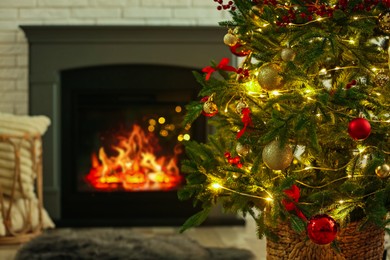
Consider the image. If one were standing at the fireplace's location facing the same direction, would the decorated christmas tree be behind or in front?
in front

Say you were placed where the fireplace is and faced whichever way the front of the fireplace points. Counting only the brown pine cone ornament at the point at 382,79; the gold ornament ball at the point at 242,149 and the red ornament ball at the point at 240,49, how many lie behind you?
0

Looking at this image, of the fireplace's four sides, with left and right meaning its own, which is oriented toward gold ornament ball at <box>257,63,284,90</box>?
front

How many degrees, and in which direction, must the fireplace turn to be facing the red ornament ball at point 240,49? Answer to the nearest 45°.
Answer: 0° — it already faces it

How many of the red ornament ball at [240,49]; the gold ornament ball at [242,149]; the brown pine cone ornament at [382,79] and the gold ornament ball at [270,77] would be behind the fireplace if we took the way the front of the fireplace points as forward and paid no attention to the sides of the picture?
0

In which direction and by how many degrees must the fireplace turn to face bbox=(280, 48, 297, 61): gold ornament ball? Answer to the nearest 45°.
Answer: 0° — it already faces it

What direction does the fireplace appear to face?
toward the camera

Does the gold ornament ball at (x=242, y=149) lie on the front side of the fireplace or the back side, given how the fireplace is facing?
on the front side
